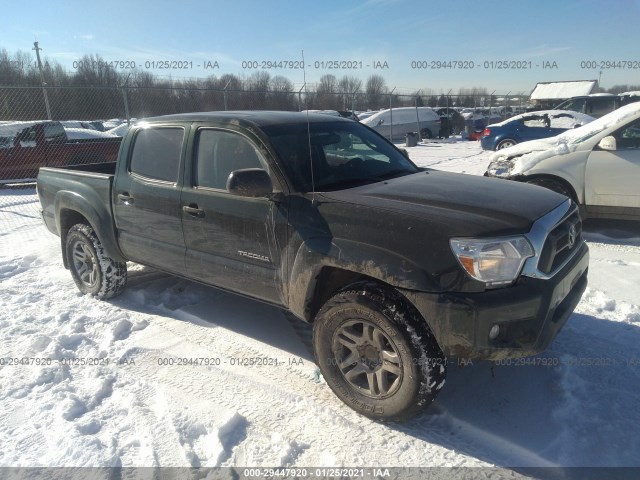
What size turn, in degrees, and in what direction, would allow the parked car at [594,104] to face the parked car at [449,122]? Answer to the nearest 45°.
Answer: approximately 45° to its right

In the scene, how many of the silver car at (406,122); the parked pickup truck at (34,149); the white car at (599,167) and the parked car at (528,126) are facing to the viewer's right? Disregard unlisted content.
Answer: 1

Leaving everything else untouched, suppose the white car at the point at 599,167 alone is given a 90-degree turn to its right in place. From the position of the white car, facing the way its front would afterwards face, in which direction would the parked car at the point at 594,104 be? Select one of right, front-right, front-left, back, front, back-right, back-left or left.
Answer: front

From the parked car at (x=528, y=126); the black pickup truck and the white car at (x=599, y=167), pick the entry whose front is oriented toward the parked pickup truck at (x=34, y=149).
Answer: the white car

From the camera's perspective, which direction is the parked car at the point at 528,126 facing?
to the viewer's right

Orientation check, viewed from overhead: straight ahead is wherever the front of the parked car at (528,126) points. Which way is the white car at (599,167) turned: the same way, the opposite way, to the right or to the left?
the opposite way

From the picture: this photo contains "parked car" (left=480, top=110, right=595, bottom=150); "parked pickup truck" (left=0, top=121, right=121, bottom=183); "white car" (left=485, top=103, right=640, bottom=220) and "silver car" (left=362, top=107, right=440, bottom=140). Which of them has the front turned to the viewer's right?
"parked car" (left=480, top=110, right=595, bottom=150)

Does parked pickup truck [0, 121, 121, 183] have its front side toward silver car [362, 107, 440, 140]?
no

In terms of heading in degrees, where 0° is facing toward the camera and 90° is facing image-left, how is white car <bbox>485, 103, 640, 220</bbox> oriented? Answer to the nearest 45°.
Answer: approximately 90°

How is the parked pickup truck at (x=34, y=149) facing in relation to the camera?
to the viewer's left

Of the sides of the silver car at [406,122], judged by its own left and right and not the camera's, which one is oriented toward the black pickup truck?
left

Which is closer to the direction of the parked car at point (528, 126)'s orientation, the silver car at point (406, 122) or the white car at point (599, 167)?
the white car

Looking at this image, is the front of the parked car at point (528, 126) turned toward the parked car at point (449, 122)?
no

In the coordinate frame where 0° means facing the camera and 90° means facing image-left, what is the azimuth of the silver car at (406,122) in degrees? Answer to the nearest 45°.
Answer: approximately 90°

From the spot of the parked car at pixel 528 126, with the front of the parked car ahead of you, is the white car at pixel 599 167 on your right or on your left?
on your right

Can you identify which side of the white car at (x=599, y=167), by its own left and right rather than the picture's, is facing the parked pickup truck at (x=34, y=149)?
front

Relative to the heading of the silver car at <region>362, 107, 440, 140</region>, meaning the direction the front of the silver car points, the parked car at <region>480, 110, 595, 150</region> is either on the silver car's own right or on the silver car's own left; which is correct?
on the silver car's own left

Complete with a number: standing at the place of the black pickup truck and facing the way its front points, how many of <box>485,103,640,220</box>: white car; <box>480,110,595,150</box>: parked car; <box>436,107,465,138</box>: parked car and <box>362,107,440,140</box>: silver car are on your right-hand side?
0

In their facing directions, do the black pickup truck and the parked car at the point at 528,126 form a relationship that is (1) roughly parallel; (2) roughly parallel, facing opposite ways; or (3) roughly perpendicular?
roughly parallel

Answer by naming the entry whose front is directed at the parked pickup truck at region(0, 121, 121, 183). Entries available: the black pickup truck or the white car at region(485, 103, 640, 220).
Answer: the white car
